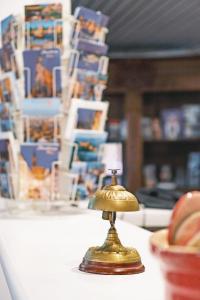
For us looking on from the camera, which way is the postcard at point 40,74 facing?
facing the viewer

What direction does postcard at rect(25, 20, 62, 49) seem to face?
toward the camera

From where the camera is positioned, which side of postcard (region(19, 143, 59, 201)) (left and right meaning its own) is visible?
front

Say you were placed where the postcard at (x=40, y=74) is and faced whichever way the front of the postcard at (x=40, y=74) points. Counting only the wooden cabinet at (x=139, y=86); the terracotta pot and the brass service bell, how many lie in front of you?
2

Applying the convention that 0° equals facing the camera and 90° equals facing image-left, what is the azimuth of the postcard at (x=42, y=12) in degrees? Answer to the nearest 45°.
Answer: approximately 0°

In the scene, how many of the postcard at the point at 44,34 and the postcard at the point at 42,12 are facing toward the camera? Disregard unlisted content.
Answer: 2

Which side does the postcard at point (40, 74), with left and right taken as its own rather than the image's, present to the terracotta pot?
front

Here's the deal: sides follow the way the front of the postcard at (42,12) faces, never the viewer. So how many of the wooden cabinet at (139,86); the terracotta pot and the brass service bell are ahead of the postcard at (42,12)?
2

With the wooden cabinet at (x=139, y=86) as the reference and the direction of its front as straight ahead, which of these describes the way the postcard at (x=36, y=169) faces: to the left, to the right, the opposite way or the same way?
the same way
